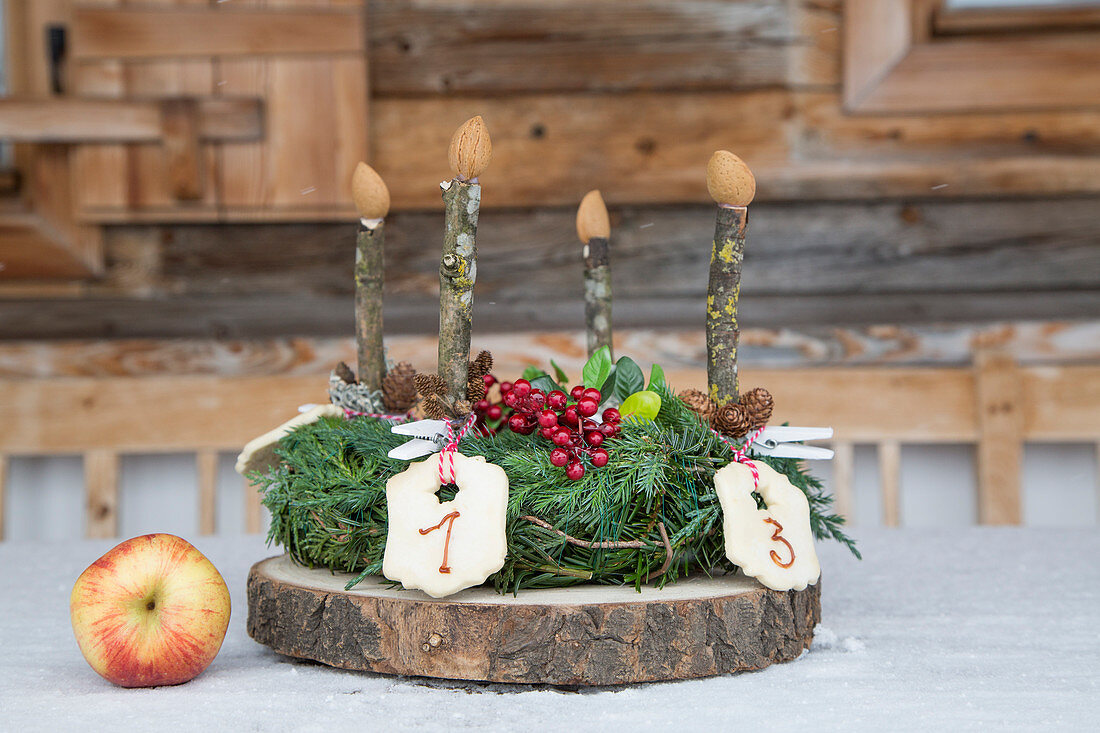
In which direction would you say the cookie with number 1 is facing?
toward the camera
